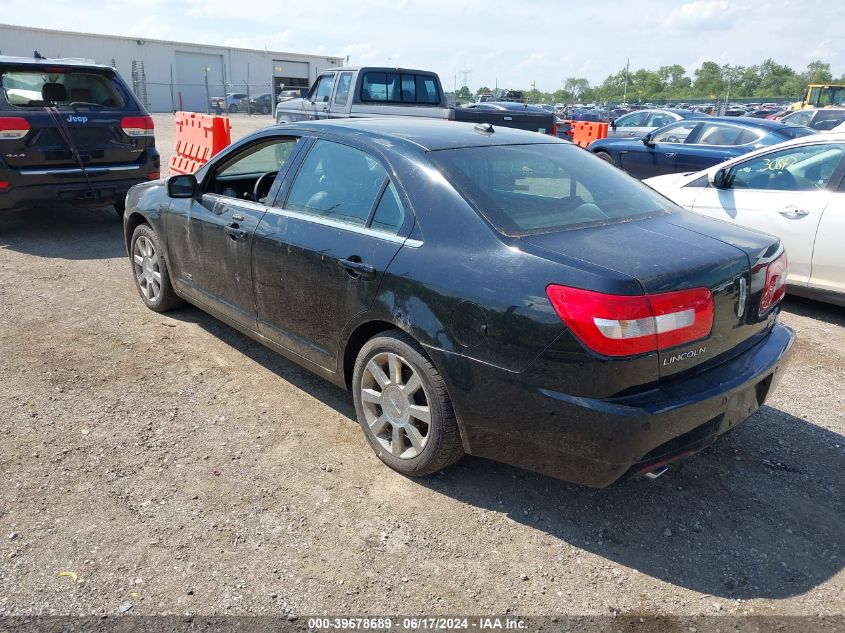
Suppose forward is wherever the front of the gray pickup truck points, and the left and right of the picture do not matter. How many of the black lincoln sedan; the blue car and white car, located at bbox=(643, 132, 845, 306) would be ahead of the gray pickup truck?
0

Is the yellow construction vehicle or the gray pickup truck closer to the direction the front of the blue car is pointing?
the gray pickup truck

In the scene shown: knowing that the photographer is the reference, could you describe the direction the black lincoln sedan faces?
facing away from the viewer and to the left of the viewer

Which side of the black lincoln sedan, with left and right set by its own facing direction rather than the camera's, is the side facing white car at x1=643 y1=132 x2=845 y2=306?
right

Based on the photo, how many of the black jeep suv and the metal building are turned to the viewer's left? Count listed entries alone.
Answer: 0

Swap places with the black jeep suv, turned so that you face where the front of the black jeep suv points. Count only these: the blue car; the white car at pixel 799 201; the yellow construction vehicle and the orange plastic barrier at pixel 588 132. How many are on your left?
0

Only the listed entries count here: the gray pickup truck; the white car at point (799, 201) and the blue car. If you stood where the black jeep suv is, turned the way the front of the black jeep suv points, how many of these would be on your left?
0

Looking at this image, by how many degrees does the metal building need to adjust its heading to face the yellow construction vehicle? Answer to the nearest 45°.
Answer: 0° — it already faces it

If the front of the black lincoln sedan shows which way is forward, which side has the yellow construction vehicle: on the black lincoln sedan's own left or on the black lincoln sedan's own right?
on the black lincoln sedan's own right

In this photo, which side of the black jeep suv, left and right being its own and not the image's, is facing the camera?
back

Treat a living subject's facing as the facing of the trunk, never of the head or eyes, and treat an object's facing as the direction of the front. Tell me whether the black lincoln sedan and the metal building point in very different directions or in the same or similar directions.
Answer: very different directions

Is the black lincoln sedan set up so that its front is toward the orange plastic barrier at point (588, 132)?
no

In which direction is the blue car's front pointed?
to the viewer's left

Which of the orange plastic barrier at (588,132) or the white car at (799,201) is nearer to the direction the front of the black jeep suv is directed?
the orange plastic barrier
